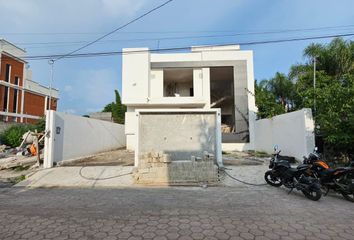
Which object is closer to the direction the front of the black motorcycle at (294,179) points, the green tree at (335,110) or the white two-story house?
the white two-story house

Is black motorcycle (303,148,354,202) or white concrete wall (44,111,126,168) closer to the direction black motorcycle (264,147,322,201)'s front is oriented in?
the white concrete wall

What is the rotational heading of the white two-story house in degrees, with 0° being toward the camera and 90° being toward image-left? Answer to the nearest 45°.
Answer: approximately 0°
